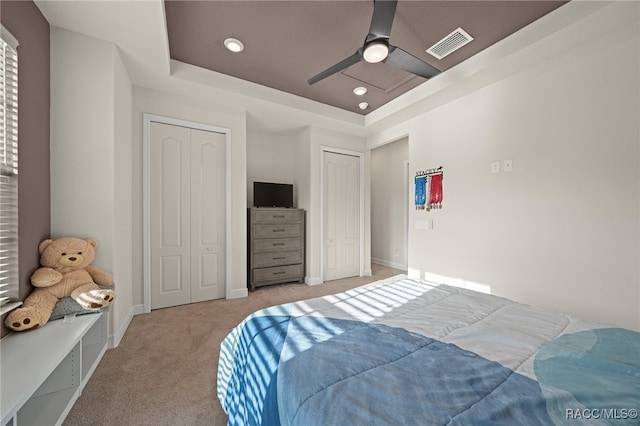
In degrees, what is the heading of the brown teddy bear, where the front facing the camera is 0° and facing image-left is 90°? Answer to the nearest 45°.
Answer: approximately 0°

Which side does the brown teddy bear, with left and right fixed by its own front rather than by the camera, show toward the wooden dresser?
left

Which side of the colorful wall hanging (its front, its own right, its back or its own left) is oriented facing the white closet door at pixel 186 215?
front

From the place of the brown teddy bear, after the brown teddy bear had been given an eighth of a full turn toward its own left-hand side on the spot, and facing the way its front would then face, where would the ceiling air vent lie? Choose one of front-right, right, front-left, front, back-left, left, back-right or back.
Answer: front

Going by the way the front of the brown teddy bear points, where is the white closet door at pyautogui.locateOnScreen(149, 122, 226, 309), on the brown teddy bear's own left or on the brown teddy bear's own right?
on the brown teddy bear's own left

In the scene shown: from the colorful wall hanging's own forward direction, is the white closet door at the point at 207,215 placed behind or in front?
in front

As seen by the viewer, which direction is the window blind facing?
to the viewer's right

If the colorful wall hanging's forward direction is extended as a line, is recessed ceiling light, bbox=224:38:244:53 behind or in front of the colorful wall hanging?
in front

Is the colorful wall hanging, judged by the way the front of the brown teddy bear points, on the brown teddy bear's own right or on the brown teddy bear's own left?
on the brown teddy bear's own left
